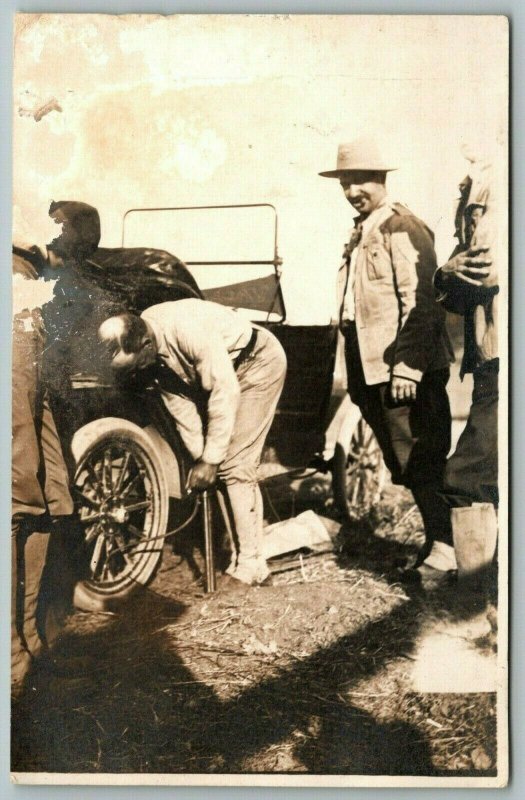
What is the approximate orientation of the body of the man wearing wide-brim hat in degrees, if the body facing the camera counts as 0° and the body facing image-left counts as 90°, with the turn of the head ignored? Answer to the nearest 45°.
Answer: approximately 45°

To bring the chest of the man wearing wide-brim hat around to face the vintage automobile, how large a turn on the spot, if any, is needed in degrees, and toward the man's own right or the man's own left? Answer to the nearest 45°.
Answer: approximately 45° to the man's own right

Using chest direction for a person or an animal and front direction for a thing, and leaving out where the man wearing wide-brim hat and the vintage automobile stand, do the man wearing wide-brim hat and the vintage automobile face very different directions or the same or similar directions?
very different directions

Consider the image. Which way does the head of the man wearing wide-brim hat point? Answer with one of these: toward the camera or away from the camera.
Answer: toward the camera
